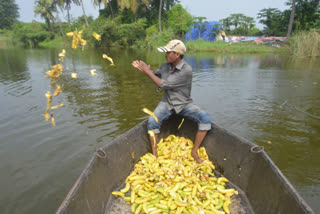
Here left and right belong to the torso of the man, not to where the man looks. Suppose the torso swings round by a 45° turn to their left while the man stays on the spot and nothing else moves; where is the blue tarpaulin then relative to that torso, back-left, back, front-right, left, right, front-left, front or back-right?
back

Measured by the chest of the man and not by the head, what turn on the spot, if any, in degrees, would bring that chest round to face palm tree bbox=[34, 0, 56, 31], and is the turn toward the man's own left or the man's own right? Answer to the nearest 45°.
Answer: approximately 90° to the man's own right

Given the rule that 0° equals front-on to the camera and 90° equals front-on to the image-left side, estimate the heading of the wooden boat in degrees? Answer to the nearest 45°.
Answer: approximately 180°

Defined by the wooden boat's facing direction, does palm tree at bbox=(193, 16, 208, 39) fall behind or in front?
in front

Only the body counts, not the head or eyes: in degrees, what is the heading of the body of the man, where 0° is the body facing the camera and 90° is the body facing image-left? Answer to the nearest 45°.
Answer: approximately 45°

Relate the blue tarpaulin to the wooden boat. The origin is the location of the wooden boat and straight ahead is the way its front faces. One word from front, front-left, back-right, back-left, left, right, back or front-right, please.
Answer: front

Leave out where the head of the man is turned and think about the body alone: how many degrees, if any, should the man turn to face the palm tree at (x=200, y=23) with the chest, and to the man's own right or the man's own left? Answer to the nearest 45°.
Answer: approximately 135° to the man's own right
